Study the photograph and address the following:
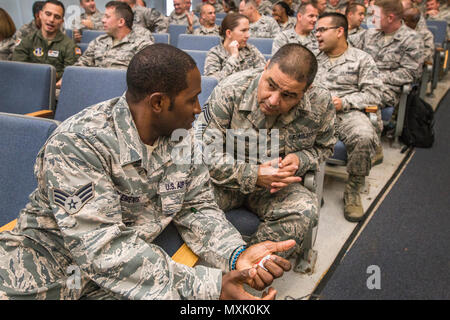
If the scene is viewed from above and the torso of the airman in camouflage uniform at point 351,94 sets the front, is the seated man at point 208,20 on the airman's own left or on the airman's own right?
on the airman's own right

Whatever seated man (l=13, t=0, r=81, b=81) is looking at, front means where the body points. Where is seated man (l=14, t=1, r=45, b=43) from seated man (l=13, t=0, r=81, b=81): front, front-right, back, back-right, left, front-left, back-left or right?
back

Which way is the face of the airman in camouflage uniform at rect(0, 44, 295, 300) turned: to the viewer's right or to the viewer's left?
to the viewer's right

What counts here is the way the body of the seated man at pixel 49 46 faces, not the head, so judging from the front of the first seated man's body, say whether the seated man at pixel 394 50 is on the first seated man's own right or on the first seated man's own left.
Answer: on the first seated man's own left

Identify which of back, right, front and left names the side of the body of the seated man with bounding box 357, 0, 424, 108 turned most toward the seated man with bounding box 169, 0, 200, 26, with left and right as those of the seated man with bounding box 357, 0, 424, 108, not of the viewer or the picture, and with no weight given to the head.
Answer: right

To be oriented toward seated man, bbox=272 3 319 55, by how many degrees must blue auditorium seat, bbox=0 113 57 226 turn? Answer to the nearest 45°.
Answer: approximately 180°

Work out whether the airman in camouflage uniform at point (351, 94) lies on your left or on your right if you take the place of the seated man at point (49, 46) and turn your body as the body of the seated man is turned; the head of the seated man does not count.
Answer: on your left

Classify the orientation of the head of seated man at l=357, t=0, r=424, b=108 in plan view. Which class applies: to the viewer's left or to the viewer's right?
to the viewer's left
